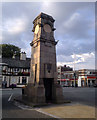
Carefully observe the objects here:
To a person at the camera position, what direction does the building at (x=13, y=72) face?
facing the viewer

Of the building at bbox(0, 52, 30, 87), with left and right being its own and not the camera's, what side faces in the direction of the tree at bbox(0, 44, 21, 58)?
back

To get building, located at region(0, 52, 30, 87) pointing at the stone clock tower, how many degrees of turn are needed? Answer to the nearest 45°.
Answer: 0° — it already faces it

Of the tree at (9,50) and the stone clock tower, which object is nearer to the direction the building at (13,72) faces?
the stone clock tower
